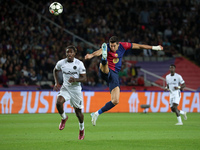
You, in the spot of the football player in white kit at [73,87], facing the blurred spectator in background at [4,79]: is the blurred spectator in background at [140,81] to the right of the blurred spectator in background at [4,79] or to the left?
right

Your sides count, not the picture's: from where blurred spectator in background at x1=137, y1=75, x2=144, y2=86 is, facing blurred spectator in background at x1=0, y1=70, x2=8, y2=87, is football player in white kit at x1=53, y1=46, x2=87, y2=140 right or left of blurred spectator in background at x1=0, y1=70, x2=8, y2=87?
left

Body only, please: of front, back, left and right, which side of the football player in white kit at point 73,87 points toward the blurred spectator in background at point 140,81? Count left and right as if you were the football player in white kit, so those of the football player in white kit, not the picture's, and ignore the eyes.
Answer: back

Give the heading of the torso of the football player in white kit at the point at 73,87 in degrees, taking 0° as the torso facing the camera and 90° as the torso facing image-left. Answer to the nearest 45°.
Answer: approximately 0°

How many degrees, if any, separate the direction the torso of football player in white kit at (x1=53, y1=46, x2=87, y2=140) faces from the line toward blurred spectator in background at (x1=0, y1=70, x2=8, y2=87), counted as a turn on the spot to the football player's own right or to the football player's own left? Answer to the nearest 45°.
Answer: approximately 180°
